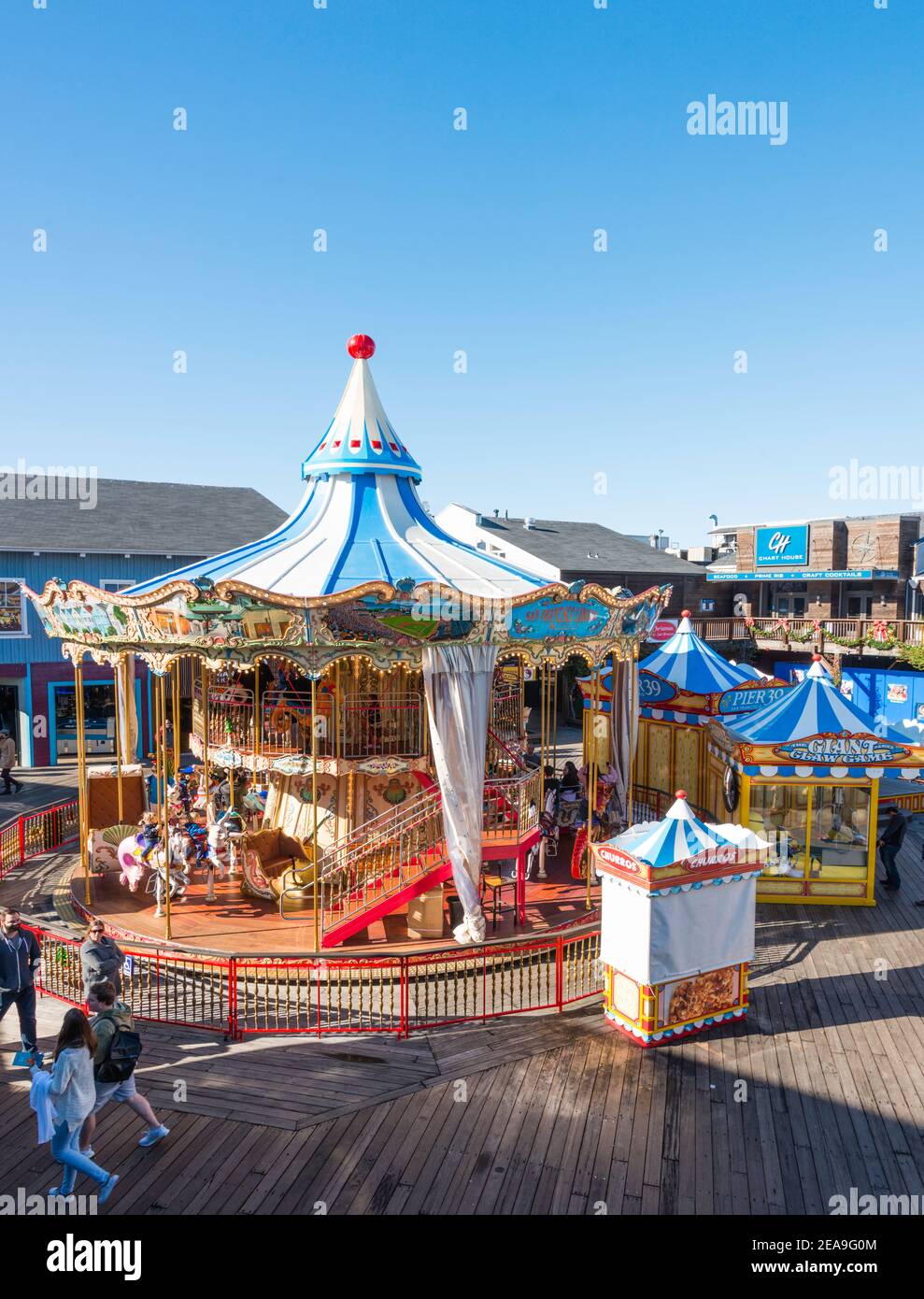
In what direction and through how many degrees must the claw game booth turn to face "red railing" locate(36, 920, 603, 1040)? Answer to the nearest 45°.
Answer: approximately 45° to its right

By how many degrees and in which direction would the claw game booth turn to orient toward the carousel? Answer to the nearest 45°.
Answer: approximately 45° to its right

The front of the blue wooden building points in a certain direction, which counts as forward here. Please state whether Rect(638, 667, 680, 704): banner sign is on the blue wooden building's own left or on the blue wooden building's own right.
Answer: on the blue wooden building's own left

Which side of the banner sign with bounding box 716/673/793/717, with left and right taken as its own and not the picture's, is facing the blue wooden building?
right

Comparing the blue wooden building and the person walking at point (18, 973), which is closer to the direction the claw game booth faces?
the person walking

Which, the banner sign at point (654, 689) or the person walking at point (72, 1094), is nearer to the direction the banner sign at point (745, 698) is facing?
the person walking

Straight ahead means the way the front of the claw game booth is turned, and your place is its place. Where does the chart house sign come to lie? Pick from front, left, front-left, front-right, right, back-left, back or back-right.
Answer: back

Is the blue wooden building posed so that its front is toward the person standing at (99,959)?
yes
